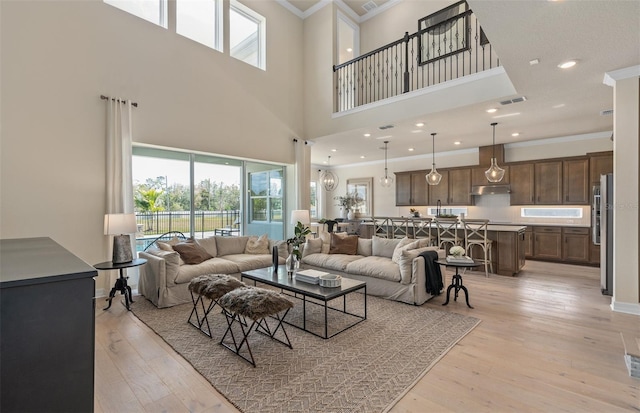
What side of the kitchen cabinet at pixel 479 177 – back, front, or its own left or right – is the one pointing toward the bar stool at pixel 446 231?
front

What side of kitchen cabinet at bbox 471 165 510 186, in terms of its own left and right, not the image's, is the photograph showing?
front

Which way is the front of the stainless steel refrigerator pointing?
to the viewer's left

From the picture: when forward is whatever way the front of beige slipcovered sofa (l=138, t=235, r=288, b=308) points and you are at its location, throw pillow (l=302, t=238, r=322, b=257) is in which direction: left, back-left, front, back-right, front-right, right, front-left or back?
front-left

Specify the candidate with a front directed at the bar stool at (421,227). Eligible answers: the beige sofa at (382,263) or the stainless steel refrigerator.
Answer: the stainless steel refrigerator

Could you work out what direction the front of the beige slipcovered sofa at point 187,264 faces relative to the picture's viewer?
facing the viewer and to the right of the viewer

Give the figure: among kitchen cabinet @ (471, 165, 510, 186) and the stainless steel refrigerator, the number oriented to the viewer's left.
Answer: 1

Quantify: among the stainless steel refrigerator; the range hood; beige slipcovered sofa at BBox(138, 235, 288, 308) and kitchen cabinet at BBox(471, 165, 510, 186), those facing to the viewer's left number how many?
1

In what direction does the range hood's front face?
toward the camera

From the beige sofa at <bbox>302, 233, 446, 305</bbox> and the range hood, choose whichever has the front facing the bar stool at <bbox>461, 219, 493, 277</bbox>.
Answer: the range hood

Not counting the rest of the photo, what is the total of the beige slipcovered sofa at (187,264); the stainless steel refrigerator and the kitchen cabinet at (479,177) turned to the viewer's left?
1

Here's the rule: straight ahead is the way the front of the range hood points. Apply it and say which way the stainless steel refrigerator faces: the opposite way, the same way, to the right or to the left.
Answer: to the right

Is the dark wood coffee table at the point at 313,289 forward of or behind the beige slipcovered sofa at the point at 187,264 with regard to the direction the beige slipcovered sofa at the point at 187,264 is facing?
forward

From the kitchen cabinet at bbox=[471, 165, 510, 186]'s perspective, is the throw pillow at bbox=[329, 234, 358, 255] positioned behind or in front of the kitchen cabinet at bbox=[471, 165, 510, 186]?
in front

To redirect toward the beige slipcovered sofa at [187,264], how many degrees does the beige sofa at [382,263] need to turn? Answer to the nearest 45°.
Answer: approximately 45° to its right

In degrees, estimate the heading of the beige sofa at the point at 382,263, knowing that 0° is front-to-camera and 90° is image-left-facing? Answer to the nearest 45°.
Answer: approximately 45°
